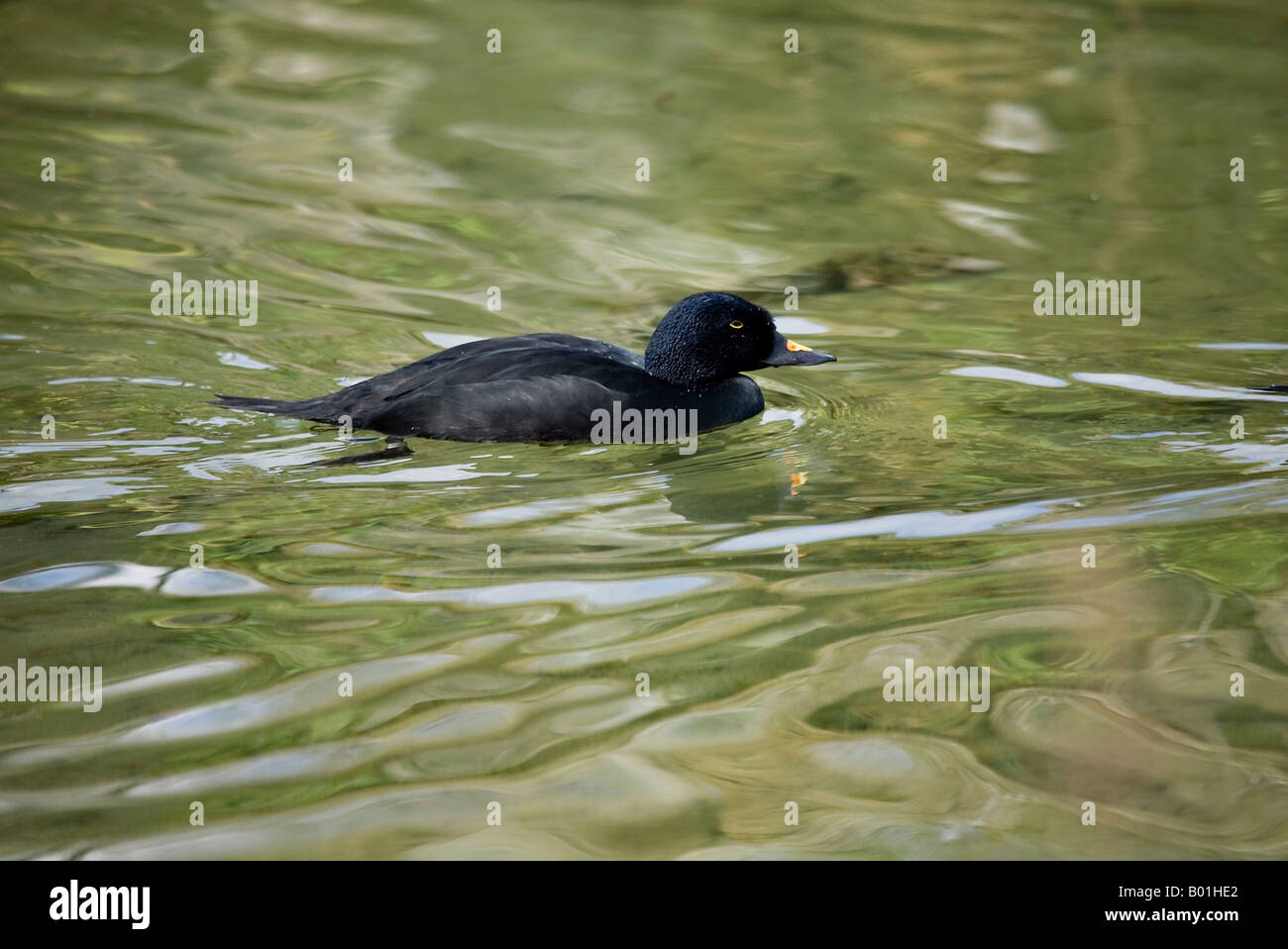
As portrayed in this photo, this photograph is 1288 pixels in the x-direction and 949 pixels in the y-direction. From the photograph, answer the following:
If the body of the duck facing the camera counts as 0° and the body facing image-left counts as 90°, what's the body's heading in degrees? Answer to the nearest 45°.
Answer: approximately 270°
